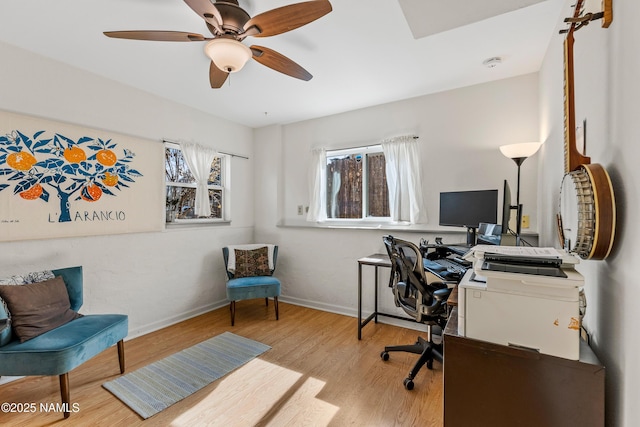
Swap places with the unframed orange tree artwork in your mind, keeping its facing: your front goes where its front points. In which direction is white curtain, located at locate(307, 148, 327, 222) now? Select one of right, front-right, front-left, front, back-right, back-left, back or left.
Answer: front-left

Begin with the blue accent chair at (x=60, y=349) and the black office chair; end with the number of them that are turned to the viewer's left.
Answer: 0

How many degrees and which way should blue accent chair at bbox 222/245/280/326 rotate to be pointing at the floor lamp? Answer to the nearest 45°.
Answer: approximately 45° to its left

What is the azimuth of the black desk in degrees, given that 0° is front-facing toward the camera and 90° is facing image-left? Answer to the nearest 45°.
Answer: approximately 45°

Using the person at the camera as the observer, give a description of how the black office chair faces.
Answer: facing away from the viewer and to the right of the viewer

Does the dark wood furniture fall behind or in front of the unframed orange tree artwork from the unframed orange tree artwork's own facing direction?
in front

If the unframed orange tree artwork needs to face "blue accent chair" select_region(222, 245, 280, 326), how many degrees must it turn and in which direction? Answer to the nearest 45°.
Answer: approximately 45° to its left

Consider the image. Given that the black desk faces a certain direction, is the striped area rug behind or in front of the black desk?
in front

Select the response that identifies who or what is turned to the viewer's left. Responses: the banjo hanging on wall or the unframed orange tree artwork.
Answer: the banjo hanging on wall

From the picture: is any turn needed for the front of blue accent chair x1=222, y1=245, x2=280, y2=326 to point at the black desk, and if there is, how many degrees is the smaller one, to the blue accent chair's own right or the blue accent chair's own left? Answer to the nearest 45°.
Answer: approximately 45° to the blue accent chair's own left

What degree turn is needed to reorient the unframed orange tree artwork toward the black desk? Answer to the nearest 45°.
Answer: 0° — it already faces it

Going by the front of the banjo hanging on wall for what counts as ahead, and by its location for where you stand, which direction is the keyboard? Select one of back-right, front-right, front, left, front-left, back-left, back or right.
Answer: front-right

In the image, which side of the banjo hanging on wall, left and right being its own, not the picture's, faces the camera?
left

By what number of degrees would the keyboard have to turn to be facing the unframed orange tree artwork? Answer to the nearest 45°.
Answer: approximately 45° to its right

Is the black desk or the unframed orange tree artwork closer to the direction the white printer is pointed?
the unframed orange tree artwork
